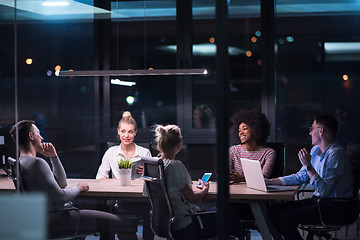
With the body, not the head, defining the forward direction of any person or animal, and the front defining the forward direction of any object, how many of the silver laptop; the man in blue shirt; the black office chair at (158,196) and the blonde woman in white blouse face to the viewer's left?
1

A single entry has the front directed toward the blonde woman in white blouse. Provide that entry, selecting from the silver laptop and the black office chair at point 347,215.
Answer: the black office chair

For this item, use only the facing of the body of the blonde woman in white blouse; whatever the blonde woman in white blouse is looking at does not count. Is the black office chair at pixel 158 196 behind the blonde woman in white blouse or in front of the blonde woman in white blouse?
in front

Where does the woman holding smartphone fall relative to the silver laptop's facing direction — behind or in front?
behind

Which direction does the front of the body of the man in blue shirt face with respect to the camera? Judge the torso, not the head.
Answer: to the viewer's left

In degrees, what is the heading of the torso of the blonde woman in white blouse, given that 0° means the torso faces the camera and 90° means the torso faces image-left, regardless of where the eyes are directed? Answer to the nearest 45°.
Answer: approximately 0°

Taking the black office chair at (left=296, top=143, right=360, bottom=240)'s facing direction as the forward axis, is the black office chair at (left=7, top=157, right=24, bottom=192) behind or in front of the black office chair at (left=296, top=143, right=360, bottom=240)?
in front

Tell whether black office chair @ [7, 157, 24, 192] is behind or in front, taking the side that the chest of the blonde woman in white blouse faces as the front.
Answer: in front

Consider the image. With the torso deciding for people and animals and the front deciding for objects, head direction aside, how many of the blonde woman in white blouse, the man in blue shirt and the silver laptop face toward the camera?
1

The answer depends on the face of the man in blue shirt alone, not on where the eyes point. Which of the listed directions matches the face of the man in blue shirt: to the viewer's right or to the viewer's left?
to the viewer's left

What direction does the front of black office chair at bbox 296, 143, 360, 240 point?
to the viewer's left

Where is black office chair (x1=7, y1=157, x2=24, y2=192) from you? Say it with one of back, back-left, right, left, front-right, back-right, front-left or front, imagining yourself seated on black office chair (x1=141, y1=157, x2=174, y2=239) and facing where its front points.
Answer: back-left

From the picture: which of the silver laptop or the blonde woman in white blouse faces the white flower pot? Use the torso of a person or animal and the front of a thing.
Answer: the blonde woman in white blouse
